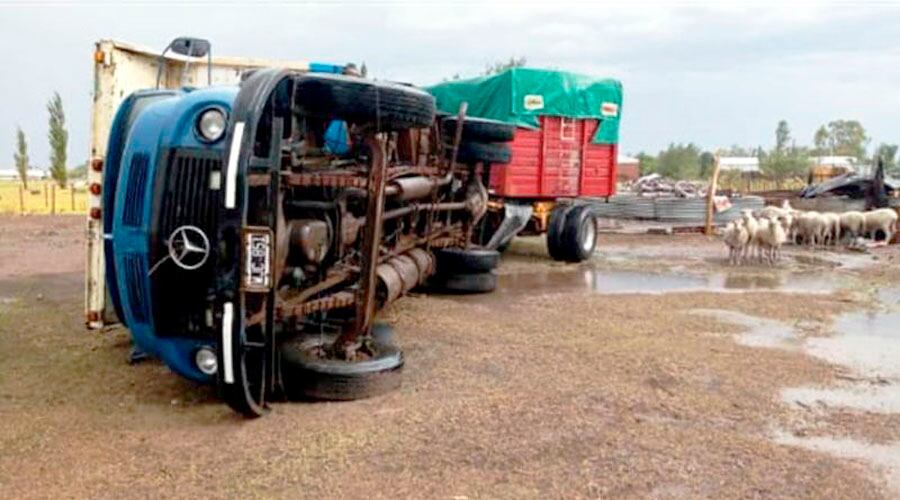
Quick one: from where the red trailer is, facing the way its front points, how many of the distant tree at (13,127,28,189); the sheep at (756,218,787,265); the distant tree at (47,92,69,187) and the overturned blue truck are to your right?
2

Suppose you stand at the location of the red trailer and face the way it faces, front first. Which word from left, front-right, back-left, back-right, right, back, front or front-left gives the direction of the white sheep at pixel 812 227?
back

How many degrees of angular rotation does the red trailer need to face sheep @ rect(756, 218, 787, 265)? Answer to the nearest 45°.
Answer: approximately 135° to its left

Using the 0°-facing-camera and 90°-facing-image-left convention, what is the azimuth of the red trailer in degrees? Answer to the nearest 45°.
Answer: approximately 45°

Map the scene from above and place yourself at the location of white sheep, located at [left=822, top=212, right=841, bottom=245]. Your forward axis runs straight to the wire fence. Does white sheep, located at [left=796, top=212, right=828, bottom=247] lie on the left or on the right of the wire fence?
left

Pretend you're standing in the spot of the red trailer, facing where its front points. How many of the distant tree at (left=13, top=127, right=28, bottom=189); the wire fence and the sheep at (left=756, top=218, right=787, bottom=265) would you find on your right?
2

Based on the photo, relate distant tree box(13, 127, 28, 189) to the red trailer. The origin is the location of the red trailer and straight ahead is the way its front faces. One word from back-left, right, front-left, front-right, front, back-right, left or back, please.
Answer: right

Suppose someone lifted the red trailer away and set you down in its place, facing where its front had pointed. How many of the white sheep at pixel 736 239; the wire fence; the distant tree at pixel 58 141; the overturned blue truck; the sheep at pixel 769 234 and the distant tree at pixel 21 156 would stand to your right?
3

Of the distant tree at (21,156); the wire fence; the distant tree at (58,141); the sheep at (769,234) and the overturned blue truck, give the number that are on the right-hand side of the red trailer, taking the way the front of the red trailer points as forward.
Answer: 3

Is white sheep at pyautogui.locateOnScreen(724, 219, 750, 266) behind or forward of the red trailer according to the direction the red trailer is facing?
behind

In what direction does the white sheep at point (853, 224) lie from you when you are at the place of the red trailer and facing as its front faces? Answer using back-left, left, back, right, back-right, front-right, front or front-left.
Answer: back

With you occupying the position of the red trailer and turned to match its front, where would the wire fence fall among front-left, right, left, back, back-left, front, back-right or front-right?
right
